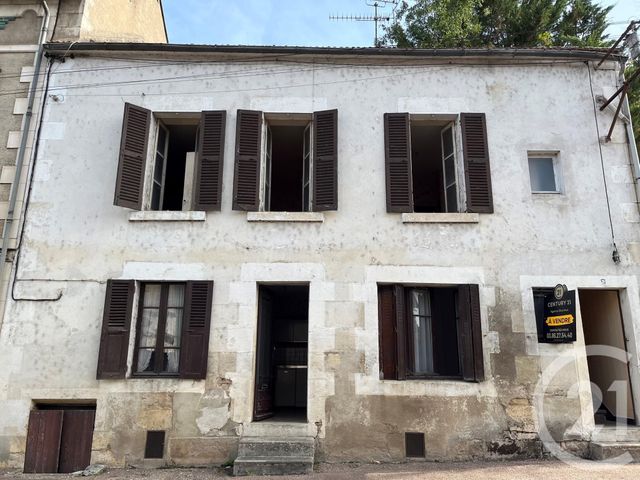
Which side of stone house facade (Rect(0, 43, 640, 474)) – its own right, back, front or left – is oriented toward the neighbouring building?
right

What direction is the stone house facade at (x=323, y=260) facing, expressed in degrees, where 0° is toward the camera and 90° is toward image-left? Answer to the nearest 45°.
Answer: approximately 0°
